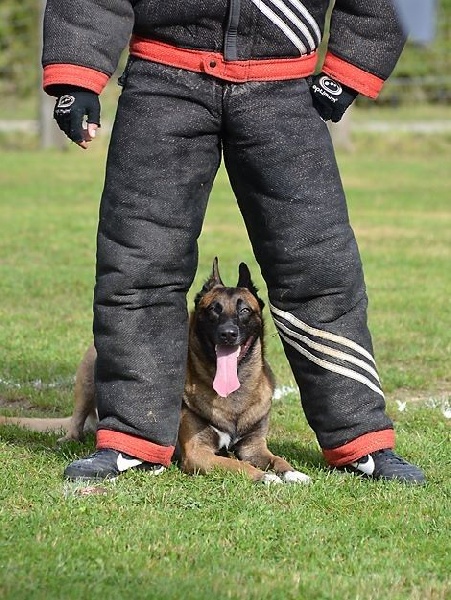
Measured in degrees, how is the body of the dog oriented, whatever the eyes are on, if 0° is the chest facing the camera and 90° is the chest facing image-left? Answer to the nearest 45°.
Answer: approximately 315°
